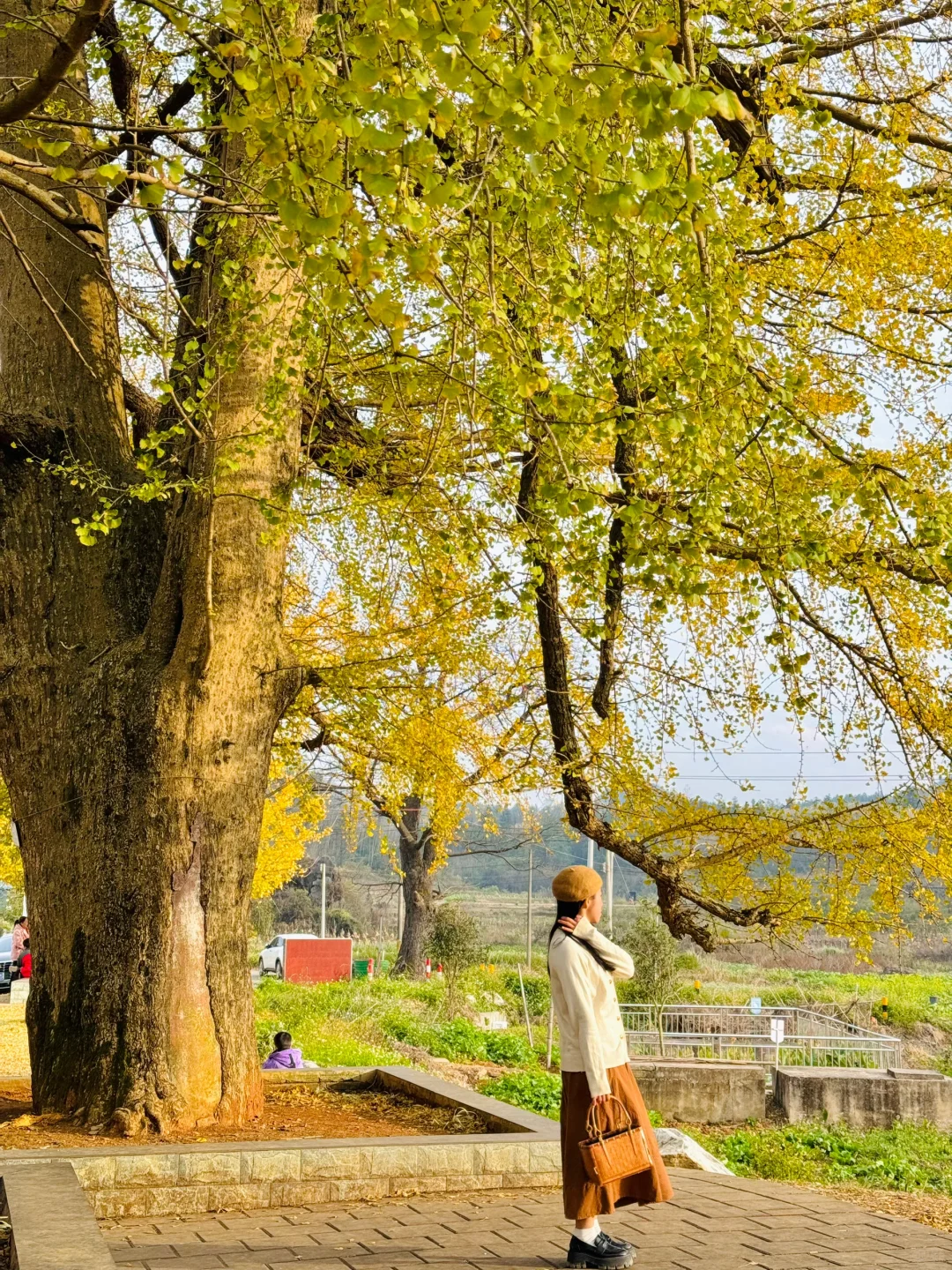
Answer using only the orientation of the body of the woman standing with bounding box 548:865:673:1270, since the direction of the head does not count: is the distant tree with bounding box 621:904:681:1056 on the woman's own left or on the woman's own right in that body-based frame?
on the woman's own left

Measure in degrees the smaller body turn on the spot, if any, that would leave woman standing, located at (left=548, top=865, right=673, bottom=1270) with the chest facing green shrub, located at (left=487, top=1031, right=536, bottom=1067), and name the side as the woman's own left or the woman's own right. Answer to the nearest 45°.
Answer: approximately 90° to the woman's own left

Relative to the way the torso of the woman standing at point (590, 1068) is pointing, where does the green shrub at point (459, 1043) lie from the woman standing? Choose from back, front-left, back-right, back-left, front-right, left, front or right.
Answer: left

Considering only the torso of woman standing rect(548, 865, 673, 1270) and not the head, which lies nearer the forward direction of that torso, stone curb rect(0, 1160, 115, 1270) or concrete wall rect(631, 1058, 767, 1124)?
the concrete wall

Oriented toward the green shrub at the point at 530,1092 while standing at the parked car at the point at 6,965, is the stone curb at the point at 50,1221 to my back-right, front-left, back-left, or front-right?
front-right

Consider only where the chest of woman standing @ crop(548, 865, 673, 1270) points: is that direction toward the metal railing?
no

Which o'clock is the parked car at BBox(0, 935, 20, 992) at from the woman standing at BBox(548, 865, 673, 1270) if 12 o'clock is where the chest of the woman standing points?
The parked car is roughly at 8 o'clock from the woman standing.

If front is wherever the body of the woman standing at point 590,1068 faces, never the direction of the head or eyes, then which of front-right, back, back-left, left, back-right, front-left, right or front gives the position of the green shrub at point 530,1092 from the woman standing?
left

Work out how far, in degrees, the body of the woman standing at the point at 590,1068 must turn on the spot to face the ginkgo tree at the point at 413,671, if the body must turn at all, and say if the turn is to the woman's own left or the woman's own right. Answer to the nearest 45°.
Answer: approximately 90° to the woman's own left

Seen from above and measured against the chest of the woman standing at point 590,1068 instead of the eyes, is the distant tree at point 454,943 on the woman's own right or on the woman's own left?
on the woman's own left

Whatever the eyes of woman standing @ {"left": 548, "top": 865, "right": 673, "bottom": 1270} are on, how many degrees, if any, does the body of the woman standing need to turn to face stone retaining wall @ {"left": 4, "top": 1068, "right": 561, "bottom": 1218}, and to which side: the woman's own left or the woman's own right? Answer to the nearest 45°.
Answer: approximately 135° to the woman's own left

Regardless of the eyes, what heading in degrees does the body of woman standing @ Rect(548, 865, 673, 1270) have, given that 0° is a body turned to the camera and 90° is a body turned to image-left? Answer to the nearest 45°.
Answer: approximately 270°

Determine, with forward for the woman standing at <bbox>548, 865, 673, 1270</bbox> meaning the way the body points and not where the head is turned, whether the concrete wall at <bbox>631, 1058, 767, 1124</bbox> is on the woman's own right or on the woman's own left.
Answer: on the woman's own left
